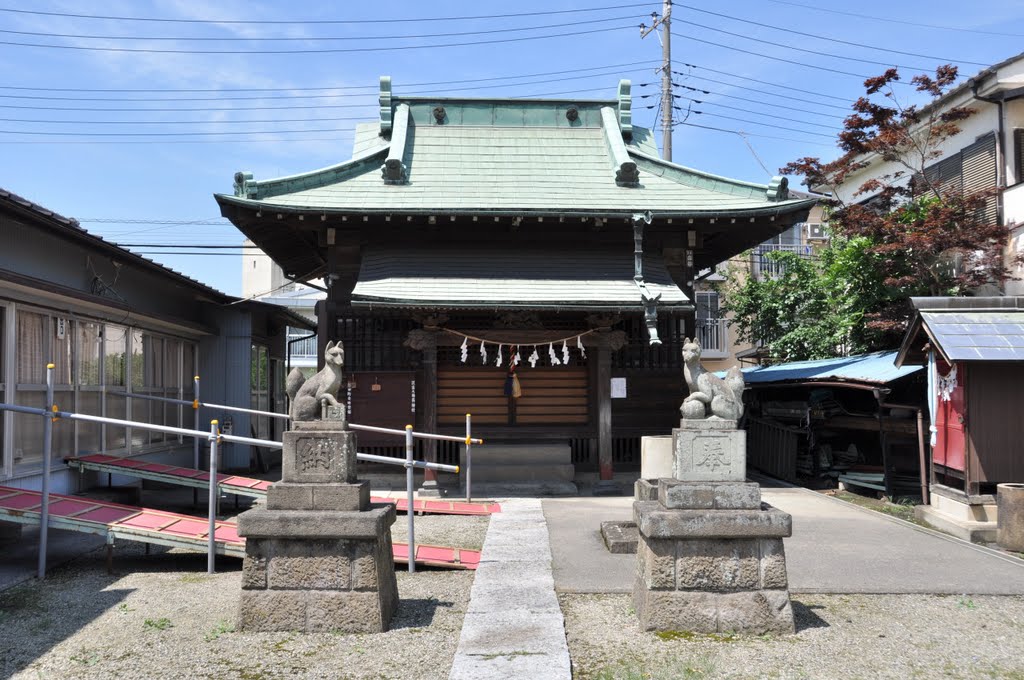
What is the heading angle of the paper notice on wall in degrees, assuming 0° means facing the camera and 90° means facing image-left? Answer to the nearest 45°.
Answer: approximately 0°

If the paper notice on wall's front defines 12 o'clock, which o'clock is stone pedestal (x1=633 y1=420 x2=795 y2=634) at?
The stone pedestal is roughly at 12 o'clock from the paper notice on wall.

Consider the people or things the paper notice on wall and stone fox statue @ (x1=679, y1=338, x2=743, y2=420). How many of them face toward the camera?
1

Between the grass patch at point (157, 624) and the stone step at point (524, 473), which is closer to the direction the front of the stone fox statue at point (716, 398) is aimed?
the grass patch

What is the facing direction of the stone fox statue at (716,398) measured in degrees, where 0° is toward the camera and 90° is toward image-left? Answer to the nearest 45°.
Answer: approximately 90°

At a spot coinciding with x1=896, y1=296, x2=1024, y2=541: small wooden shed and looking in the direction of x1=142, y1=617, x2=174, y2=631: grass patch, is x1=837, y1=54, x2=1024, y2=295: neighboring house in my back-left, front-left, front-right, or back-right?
back-right

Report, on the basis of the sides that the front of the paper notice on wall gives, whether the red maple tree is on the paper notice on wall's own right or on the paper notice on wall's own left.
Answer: on the paper notice on wall's own left

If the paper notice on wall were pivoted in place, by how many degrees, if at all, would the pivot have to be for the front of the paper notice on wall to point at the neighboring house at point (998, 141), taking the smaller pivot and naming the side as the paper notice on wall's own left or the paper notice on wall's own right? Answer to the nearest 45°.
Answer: approximately 90° to the paper notice on wall's own left

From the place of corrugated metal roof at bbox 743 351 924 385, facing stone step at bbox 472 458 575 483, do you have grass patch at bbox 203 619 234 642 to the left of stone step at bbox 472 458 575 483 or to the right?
left
